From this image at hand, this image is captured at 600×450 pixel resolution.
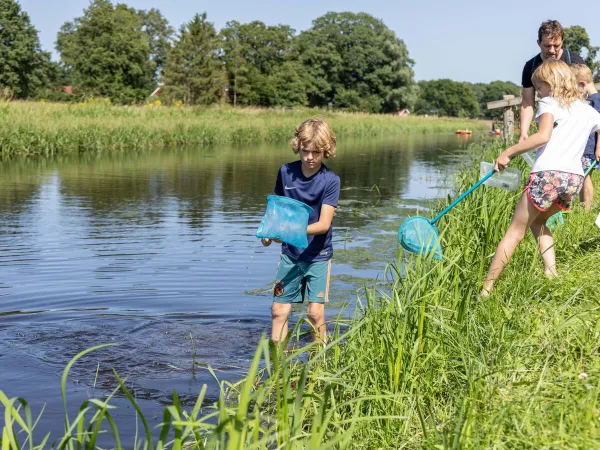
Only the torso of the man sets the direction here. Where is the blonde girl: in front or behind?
in front

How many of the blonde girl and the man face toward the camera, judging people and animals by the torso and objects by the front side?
1

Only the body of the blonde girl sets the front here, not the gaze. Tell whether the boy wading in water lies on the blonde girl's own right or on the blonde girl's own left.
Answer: on the blonde girl's own left

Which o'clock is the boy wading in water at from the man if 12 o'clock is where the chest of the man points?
The boy wading in water is roughly at 1 o'clock from the man.

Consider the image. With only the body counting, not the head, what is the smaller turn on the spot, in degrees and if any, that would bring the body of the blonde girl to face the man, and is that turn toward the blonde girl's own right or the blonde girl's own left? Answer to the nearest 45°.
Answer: approximately 45° to the blonde girl's own right

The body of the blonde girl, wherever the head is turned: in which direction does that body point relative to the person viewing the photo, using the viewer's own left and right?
facing away from the viewer and to the left of the viewer

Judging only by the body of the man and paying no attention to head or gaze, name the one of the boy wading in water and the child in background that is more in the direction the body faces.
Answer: the boy wading in water

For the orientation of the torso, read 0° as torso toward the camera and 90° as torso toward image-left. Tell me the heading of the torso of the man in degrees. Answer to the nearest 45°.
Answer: approximately 0°
